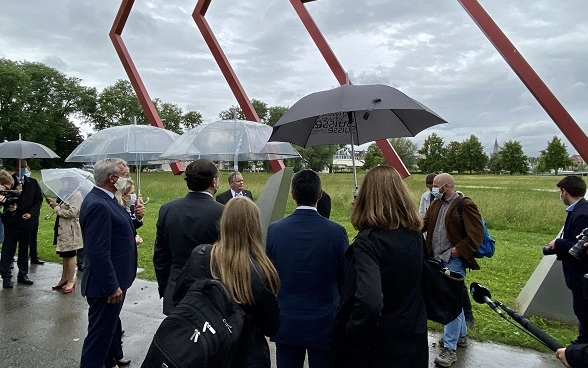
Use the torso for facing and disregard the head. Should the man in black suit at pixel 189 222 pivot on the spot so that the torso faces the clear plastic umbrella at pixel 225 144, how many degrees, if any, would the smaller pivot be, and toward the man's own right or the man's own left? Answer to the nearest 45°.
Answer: approximately 45° to the man's own left

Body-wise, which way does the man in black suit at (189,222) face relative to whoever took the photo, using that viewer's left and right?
facing away from the viewer and to the right of the viewer

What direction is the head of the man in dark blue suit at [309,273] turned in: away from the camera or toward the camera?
away from the camera

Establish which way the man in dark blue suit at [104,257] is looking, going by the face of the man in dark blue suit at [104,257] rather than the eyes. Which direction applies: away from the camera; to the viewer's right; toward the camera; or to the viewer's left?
to the viewer's right

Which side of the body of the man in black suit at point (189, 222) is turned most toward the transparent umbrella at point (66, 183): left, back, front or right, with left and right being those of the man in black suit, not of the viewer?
left

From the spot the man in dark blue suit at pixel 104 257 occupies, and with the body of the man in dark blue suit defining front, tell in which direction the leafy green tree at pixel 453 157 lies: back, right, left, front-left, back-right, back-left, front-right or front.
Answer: front-left

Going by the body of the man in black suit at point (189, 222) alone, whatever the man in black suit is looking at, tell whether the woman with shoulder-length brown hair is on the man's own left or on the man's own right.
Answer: on the man's own right

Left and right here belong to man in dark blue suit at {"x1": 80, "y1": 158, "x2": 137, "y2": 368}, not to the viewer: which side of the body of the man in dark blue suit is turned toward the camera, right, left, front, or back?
right

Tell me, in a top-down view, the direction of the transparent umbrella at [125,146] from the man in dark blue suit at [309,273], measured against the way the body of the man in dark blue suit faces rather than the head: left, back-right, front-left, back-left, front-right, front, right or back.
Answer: front-left

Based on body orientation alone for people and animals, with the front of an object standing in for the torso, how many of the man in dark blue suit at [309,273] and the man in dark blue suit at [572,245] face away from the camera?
1

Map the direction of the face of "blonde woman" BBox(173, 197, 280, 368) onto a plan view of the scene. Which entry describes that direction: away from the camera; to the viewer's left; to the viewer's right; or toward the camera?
away from the camera

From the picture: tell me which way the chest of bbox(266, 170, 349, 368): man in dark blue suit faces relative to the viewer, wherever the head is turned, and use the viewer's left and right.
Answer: facing away from the viewer

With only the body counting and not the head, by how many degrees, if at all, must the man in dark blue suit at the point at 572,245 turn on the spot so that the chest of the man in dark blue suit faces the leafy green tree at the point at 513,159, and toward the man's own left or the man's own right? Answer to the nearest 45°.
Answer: approximately 90° to the man's own right

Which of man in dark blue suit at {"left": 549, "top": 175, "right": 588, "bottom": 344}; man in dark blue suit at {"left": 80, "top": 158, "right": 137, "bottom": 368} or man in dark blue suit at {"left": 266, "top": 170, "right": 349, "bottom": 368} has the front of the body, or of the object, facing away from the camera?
man in dark blue suit at {"left": 266, "top": 170, "right": 349, "bottom": 368}

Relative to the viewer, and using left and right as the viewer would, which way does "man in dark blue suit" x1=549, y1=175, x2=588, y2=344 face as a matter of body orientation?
facing to the left of the viewer

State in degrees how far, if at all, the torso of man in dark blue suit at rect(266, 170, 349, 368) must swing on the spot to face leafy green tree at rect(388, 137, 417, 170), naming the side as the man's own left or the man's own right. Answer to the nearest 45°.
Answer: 0° — they already face it

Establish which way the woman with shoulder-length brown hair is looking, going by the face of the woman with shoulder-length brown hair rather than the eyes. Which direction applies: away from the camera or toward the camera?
away from the camera

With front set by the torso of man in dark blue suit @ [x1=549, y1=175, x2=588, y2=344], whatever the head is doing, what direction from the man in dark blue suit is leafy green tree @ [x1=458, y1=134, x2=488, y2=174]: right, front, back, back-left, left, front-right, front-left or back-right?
right
